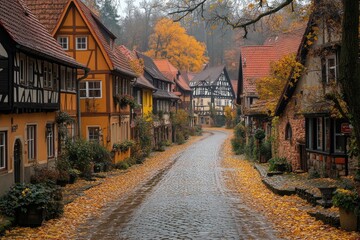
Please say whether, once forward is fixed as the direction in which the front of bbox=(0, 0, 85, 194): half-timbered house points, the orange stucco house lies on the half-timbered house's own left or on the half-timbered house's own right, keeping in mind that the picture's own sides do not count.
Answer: on the half-timbered house's own left

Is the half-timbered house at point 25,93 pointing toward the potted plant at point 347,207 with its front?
yes

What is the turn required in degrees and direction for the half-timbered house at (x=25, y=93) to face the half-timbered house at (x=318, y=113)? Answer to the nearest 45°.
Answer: approximately 45° to its left

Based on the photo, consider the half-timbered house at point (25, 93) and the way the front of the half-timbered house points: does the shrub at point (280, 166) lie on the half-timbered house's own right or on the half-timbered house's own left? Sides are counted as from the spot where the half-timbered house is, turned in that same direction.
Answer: on the half-timbered house's own left

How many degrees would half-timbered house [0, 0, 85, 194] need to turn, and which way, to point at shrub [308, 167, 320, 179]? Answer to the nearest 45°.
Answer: approximately 45° to its left

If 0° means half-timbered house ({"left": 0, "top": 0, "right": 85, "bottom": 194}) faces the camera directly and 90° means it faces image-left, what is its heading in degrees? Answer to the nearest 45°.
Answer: approximately 315°

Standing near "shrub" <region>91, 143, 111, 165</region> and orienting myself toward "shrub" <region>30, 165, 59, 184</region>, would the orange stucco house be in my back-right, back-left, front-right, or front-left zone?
back-right

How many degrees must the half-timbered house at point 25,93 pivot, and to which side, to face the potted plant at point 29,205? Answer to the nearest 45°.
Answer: approximately 45° to its right

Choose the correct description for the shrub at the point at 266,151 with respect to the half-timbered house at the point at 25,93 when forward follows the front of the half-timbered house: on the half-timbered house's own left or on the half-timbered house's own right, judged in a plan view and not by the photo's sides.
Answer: on the half-timbered house's own left
